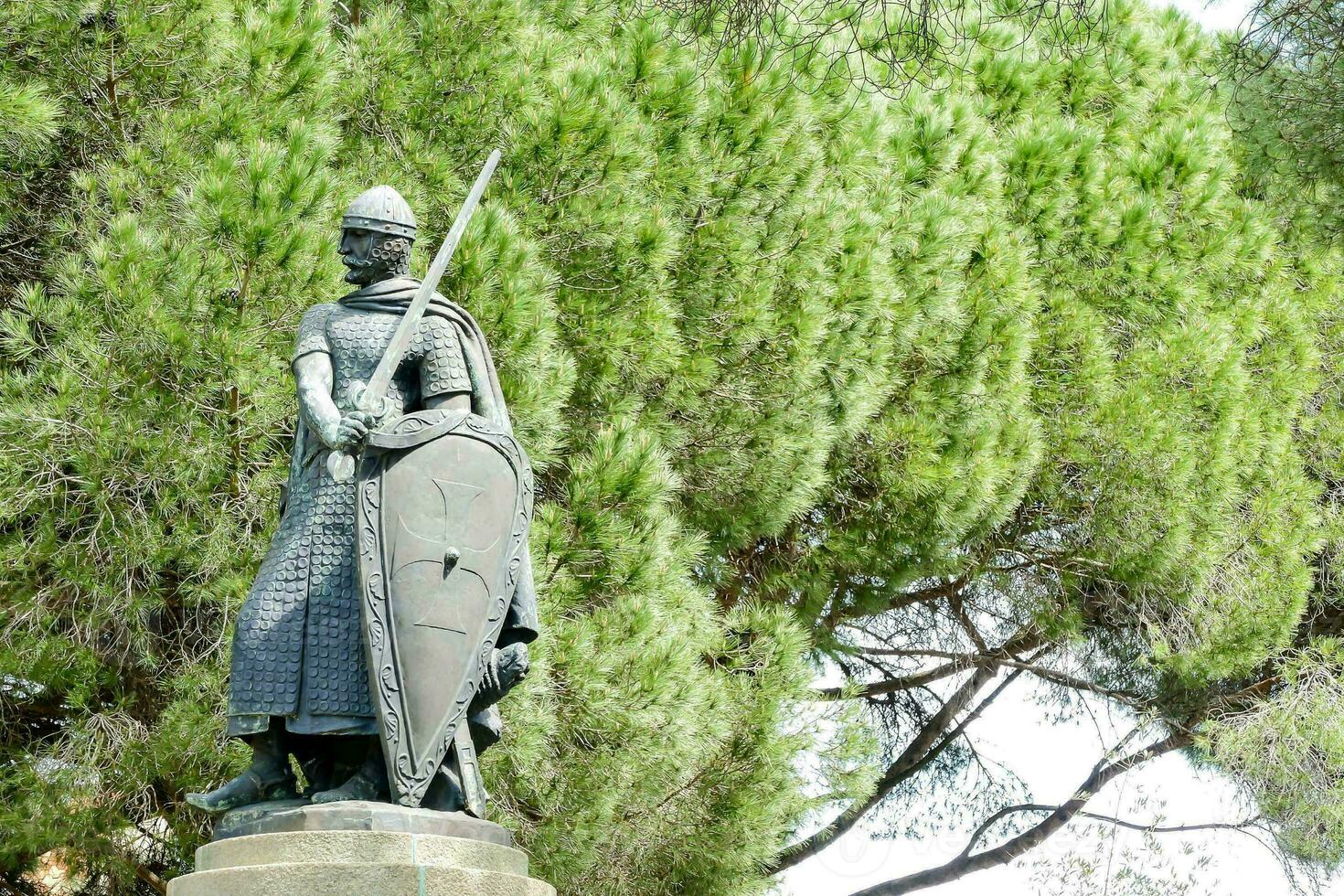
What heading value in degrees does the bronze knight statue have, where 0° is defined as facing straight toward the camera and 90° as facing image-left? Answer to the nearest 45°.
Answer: approximately 45°
